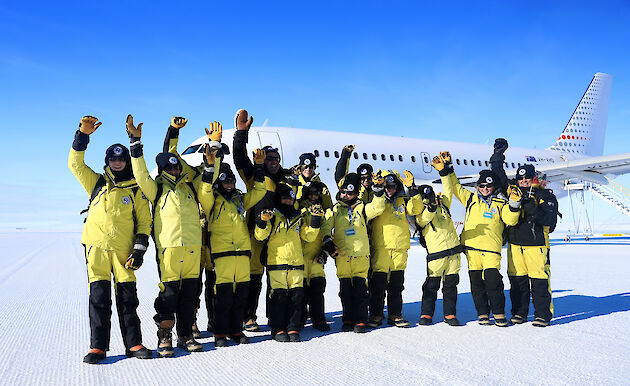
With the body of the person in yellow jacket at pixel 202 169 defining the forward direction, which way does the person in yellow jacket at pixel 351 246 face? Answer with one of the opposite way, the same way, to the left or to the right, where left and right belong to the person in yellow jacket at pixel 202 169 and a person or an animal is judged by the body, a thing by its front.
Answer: the same way

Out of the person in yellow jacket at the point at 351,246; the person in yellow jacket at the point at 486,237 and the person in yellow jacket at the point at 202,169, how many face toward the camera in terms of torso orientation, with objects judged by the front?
3

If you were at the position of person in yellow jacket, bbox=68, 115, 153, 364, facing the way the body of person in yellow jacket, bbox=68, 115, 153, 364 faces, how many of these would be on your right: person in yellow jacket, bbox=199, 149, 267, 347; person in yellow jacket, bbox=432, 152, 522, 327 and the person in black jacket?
0

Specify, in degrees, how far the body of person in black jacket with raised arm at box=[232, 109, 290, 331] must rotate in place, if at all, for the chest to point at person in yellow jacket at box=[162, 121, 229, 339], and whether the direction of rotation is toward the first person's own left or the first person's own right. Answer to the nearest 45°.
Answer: approximately 45° to the first person's own right

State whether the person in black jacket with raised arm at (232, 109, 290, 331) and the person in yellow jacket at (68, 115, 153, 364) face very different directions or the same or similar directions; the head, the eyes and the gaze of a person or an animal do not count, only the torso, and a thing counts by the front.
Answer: same or similar directions

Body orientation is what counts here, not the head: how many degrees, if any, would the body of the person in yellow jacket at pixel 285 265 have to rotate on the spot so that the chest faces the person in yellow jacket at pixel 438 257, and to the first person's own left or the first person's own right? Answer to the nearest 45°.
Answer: approximately 90° to the first person's own left

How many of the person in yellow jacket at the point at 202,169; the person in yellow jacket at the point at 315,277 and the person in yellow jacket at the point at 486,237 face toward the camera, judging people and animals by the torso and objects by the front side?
3

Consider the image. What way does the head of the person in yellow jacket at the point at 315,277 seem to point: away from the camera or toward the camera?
toward the camera

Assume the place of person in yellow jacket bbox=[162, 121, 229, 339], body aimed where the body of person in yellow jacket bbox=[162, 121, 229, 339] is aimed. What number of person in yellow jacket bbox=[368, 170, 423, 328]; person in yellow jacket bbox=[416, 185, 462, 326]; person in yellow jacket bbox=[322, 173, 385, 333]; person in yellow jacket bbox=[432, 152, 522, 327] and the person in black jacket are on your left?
5

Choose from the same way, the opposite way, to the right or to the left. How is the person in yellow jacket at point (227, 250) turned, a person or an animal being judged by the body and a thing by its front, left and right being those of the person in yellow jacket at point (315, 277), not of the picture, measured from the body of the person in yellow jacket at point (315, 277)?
the same way

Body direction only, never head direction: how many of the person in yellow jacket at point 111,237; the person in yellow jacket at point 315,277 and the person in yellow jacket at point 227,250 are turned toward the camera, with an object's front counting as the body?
3

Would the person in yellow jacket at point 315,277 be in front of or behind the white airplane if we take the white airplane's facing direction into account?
in front

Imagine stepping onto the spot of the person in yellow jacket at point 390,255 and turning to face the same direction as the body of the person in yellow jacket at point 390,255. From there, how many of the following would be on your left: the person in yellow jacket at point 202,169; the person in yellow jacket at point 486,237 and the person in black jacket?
2

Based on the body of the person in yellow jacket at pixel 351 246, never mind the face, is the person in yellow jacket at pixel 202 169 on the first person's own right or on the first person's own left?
on the first person's own right

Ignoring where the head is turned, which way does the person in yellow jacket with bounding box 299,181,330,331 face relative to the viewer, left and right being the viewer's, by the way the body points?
facing the viewer

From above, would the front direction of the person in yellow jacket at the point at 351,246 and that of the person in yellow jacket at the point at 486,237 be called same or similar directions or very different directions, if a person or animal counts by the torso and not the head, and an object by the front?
same or similar directions

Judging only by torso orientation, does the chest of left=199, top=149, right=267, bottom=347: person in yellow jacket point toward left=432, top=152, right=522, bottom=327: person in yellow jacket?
no

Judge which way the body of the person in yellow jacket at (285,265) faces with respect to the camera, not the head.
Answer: toward the camera

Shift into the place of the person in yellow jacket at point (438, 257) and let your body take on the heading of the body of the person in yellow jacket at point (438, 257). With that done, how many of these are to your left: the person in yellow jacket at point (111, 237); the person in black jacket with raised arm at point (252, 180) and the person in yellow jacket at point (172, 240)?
0

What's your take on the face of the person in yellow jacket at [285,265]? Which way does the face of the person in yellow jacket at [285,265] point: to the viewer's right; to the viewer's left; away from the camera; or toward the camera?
toward the camera
